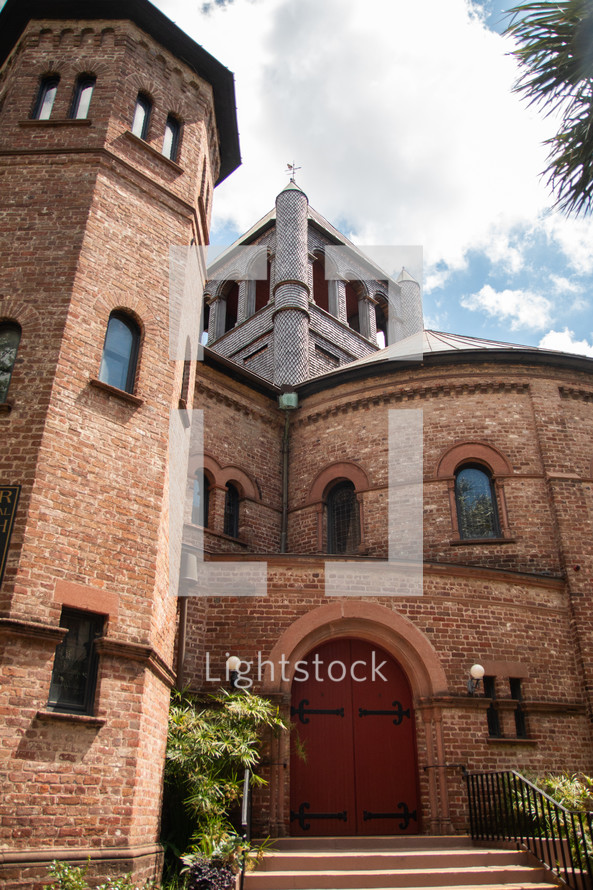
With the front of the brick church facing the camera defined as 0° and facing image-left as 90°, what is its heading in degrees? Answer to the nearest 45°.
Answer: approximately 0°
